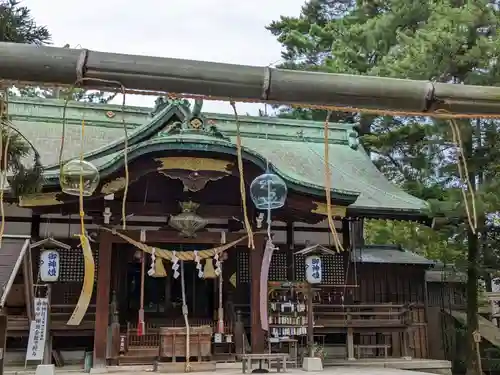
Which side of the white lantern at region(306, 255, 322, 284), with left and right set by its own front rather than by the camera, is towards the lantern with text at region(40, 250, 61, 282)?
right

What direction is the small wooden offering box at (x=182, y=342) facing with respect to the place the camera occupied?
facing the viewer

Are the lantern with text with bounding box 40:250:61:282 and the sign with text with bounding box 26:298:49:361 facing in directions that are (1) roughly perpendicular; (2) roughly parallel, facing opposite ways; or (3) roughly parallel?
roughly parallel

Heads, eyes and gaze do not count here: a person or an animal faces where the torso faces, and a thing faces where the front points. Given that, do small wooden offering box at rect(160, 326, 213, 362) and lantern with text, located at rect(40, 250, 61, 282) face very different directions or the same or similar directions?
same or similar directions

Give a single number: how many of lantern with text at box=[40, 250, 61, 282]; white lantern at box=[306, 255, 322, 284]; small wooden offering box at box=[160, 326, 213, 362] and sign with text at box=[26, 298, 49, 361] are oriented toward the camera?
4

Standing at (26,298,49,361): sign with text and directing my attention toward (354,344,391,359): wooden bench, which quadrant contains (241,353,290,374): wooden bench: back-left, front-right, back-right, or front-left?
front-right

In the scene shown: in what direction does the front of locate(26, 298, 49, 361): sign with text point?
toward the camera

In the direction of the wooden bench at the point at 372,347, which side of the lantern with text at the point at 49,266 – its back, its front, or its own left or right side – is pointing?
left
